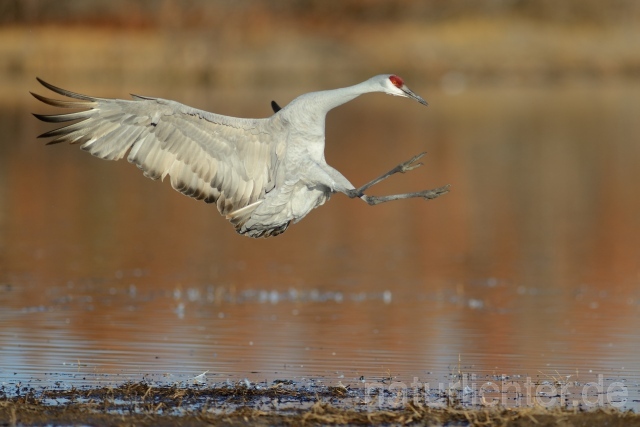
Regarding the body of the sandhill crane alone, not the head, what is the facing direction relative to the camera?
to the viewer's right
